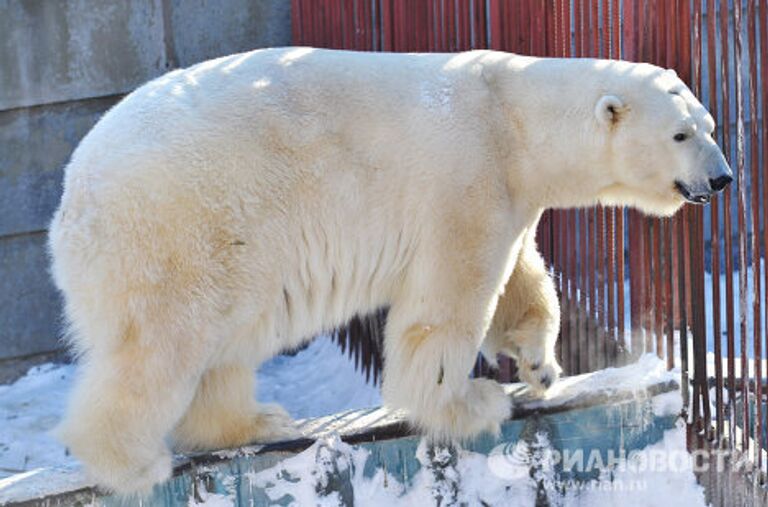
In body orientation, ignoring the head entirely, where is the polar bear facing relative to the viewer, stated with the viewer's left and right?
facing to the right of the viewer
